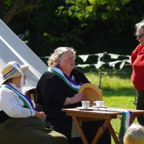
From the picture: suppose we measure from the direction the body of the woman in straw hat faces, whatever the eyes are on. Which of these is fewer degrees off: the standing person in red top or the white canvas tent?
the standing person in red top

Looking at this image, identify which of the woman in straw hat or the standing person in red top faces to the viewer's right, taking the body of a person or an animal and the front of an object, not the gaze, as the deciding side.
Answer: the woman in straw hat

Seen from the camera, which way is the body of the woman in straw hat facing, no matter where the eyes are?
to the viewer's right

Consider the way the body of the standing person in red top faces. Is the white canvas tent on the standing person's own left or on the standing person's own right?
on the standing person's own right

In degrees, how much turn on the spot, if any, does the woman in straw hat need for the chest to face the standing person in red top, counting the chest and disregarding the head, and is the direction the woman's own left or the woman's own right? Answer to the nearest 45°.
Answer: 0° — they already face them

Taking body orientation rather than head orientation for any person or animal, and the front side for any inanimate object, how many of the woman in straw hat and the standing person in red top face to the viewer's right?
1

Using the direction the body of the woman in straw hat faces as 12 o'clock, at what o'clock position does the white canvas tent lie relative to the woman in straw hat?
The white canvas tent is roughly at 9 o'clock from the woman in straw hat.

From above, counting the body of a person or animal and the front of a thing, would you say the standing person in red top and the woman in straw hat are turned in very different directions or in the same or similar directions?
very different directions
